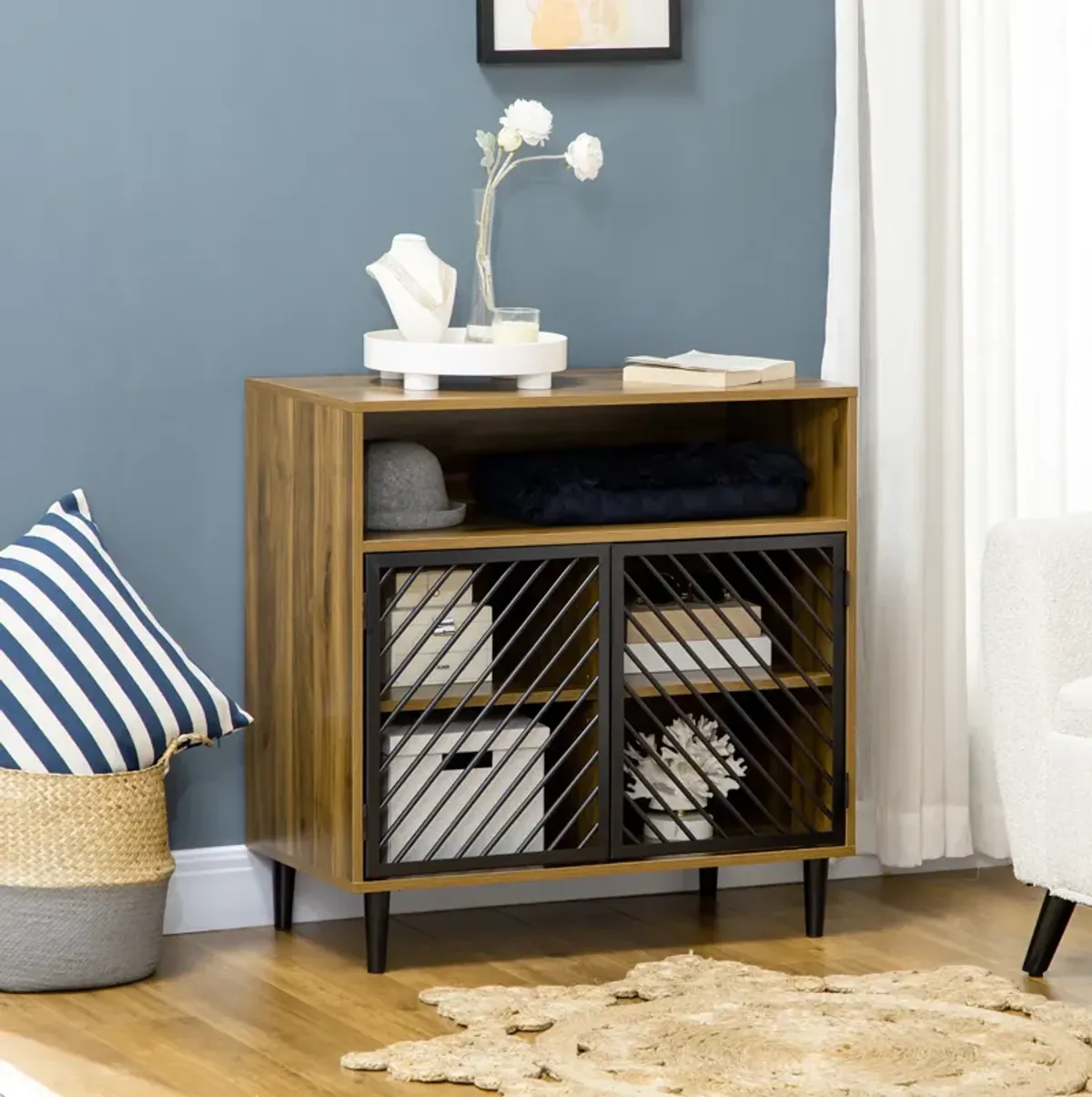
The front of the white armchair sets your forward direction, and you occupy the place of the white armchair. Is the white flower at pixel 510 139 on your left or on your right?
on your right

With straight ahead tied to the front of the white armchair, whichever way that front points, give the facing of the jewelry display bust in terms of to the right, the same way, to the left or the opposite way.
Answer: to the left

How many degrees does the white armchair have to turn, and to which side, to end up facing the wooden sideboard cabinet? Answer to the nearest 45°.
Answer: approximately 45° to its right

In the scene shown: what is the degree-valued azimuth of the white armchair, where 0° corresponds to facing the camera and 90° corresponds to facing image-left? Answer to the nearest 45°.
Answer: approximately 45°

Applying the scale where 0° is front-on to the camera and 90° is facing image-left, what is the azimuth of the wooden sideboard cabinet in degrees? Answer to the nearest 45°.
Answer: approximately 315°

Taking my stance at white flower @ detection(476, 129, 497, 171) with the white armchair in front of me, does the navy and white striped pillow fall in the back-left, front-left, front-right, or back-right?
back-right
